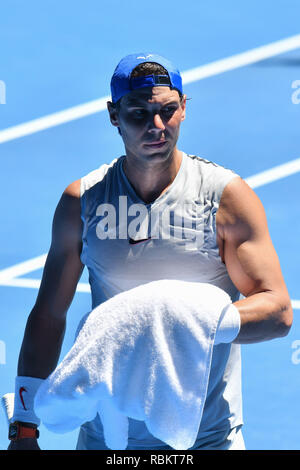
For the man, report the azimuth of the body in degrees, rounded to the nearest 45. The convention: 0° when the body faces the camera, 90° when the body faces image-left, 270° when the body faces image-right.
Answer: approximately 0°
